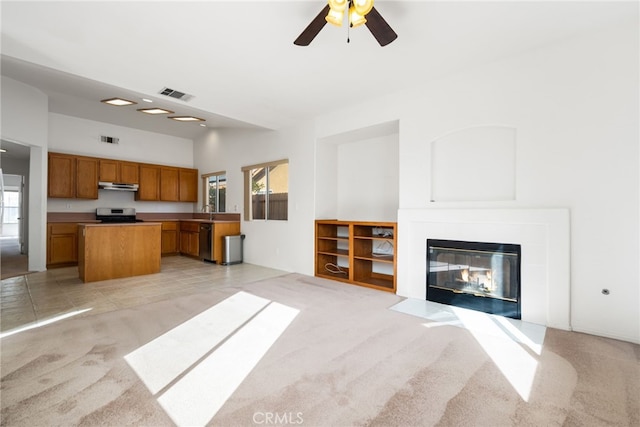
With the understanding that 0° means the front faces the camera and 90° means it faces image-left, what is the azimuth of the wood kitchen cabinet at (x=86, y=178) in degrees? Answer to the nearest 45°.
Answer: approximately 0°

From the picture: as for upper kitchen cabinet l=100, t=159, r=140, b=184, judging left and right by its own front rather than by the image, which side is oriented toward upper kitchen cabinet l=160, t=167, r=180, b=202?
left

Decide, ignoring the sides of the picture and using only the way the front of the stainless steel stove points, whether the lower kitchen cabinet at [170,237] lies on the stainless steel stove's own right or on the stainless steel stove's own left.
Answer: on the stainless steel stove's own left

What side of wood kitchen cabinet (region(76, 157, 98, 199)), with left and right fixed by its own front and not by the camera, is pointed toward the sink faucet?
left
